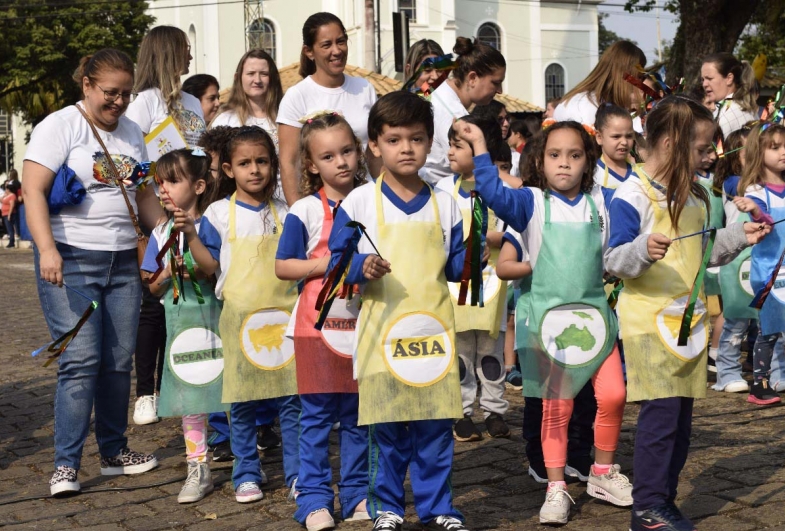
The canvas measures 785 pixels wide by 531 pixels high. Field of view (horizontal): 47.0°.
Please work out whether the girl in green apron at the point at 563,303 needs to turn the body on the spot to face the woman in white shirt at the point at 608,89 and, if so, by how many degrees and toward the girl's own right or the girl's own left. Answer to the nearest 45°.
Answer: approximately 180°

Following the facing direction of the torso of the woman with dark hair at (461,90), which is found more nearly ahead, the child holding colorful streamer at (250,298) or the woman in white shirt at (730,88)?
the woman in white shirt

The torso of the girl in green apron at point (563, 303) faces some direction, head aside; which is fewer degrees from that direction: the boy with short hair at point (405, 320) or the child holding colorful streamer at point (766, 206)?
the boy with short hair

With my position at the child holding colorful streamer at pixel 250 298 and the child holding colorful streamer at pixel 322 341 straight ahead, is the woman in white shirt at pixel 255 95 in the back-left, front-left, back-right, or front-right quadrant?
back-left

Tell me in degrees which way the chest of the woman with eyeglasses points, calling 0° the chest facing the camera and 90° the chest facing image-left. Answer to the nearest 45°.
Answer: approximately 315°

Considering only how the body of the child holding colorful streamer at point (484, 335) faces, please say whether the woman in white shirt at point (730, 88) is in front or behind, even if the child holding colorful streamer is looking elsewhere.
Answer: behind

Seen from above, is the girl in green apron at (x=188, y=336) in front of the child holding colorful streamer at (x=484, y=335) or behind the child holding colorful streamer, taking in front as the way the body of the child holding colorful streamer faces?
in front
